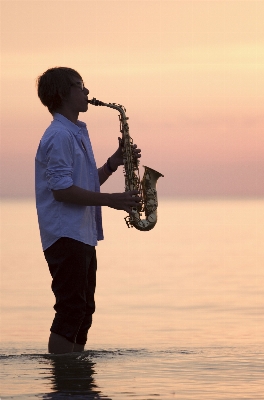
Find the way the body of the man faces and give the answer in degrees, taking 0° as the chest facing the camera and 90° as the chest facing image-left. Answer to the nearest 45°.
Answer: approximately 270°

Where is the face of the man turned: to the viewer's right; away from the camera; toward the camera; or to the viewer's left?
to the viewer's right
